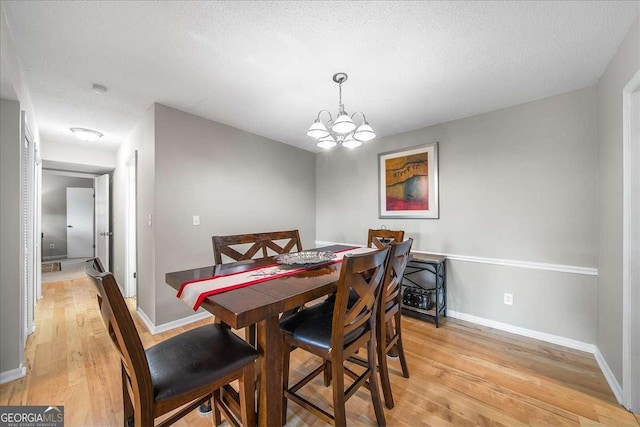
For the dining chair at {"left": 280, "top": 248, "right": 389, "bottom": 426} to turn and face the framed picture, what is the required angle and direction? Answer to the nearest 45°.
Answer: approximately 90° to its right

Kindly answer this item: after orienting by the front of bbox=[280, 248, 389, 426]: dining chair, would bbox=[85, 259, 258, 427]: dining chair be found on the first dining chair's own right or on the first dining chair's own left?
on the first dining chair's own left

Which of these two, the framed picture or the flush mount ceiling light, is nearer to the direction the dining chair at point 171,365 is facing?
the framed picture

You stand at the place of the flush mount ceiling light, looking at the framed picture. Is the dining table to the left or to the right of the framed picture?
right

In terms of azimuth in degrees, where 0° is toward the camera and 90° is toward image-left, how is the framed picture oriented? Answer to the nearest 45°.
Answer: approximately 45°
